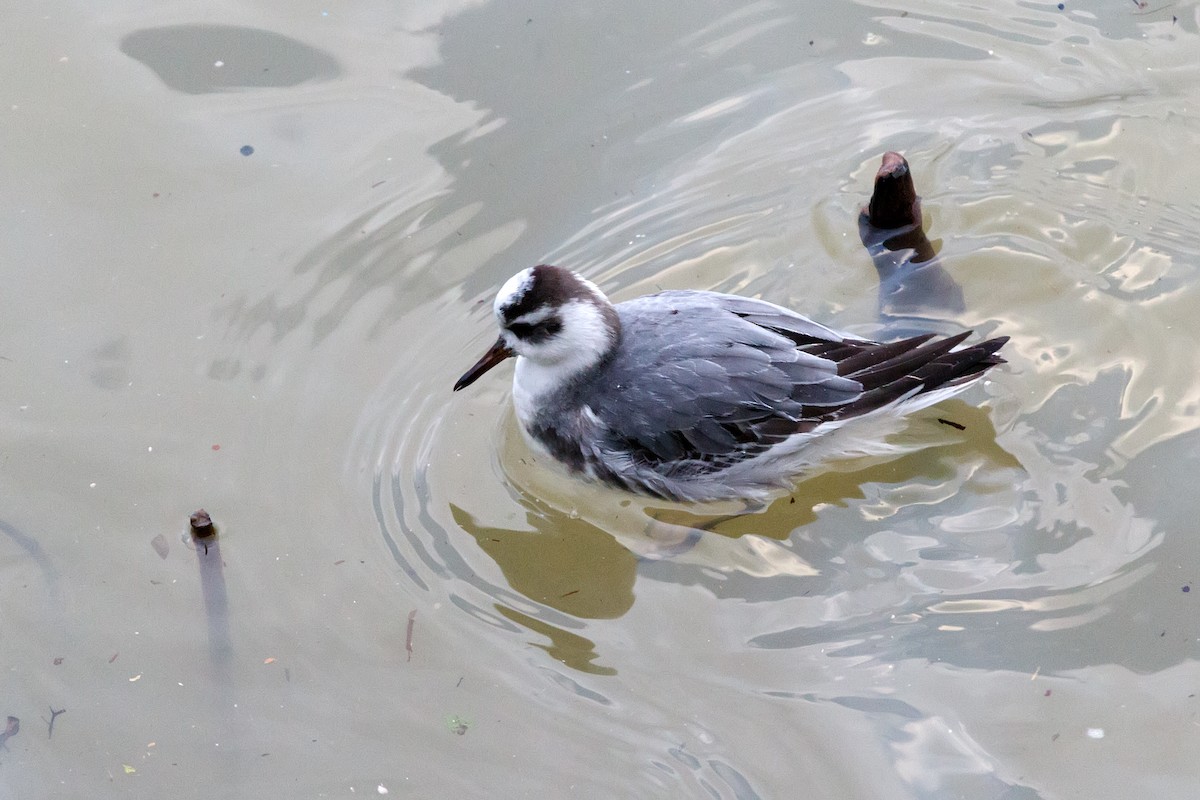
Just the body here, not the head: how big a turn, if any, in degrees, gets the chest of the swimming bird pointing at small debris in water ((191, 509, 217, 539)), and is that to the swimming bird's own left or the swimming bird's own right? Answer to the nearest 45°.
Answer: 0° — it already faces it

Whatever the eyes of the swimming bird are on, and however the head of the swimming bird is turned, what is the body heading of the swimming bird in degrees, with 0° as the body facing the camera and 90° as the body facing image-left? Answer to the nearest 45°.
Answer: approximately 90°

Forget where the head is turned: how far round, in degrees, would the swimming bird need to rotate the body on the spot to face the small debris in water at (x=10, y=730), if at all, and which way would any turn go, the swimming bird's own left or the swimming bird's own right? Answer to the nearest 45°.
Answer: approximately 45° to the swimming bird's own left

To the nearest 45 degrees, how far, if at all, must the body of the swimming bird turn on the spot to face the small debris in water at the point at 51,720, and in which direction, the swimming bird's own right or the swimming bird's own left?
approximately 45° to the swimming bird's own left

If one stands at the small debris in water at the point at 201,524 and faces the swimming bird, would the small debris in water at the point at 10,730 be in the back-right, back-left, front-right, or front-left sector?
back-right
